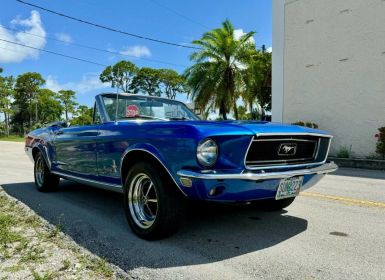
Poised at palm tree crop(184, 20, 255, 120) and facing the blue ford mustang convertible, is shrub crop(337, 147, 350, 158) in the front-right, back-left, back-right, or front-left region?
front-left

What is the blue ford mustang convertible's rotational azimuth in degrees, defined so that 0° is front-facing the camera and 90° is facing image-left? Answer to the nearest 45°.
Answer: approximately 315°

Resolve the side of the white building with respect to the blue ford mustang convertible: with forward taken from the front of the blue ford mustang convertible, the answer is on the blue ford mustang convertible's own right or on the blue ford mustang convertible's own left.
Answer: on the blue ford mustang convertible's own left

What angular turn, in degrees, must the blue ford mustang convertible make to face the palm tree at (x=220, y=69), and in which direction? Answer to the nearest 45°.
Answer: approximately 135° to its left

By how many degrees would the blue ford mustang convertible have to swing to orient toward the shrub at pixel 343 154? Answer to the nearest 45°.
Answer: approximately 90° to its left

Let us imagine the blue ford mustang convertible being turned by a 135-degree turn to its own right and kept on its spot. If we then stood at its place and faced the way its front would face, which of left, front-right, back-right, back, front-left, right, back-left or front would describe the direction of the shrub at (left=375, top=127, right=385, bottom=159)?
back-right
